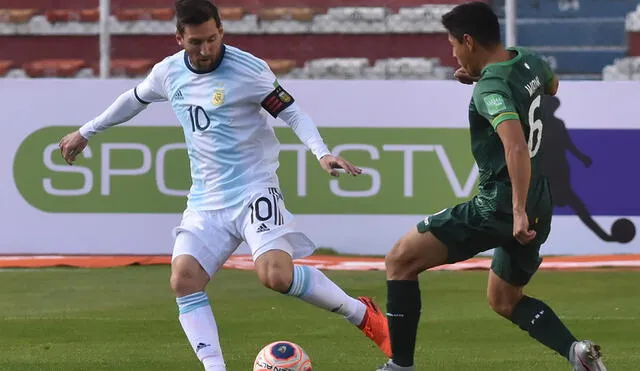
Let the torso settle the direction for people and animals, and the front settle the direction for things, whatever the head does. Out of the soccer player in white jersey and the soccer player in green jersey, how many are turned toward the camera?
1

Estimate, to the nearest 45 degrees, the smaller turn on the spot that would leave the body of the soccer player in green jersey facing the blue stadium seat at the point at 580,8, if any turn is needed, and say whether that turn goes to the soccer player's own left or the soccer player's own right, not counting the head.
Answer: approximately 45° to the soccer player's own right

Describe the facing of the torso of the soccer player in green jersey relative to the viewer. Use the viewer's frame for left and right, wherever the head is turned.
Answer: facing away from the viewer and to the left of the viewer

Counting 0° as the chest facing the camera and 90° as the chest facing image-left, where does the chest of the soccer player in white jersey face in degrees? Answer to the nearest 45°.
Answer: approximately 0°

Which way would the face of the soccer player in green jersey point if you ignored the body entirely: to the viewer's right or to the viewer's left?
to the viewer's left

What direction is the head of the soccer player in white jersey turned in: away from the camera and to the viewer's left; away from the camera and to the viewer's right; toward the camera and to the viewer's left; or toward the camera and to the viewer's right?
toward the camera and to the viewer's right

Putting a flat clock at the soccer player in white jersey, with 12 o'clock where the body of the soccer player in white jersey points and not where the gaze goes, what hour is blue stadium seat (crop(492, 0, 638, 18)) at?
The blue stadium seat is roughly at 7 o'clock from the soccer player in white jersey.
